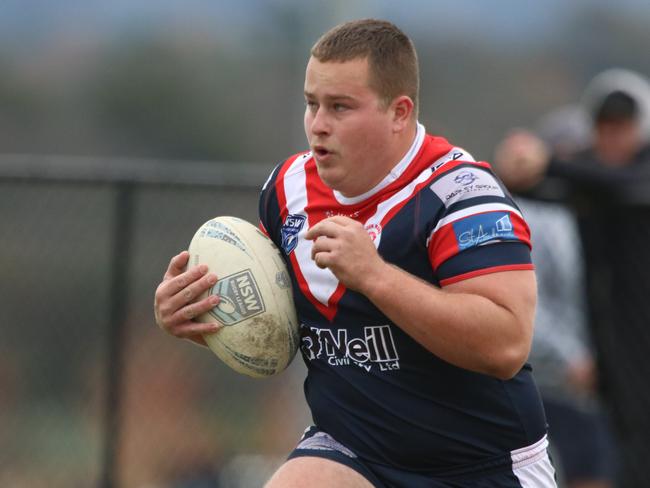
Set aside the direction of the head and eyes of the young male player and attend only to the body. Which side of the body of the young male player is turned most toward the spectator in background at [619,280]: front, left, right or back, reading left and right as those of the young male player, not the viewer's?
back

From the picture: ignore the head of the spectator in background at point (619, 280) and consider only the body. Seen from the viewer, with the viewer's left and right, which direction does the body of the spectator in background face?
facing the viewer and to the left of the viewer

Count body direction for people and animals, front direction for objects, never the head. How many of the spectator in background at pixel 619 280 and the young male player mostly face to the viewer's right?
0

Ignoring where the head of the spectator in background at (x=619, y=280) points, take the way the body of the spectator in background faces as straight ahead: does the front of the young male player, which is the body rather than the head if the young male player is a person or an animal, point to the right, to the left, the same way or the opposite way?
the same way

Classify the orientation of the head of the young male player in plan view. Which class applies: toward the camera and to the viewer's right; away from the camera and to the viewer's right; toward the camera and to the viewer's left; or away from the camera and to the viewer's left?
toward the camera and to the viewer's left

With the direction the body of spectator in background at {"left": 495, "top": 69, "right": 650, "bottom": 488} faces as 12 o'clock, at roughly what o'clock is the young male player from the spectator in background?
The young male player is roughly at 11 o'clock from the spectator in background.
